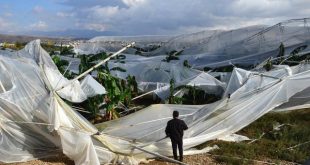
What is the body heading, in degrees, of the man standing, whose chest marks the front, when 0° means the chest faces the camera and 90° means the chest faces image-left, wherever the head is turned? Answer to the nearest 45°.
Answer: approximately 180°
